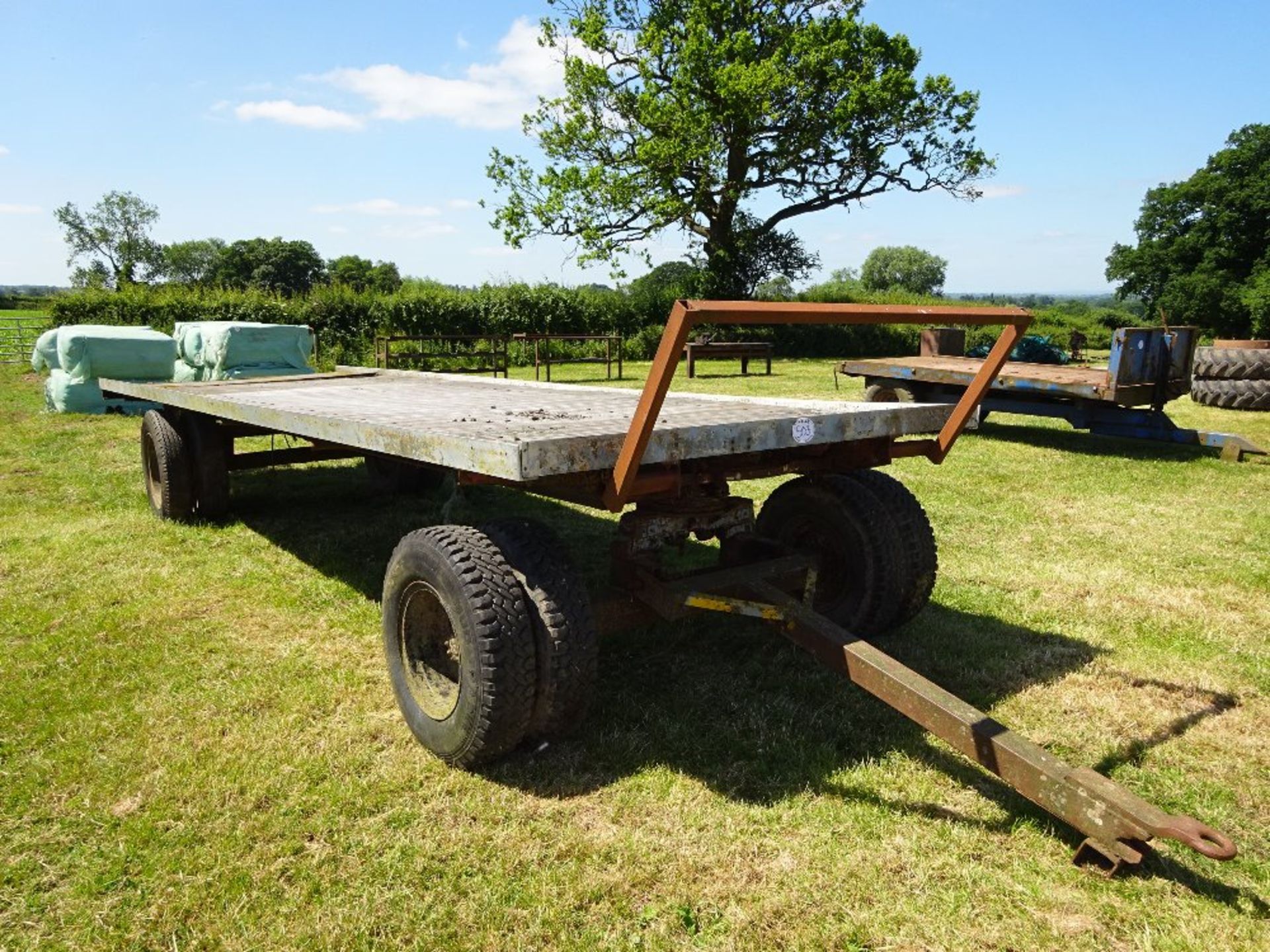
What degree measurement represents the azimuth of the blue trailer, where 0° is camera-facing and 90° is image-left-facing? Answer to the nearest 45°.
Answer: approximately 315°

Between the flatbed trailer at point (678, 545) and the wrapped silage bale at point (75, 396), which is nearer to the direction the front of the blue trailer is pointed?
the flatbed trailer

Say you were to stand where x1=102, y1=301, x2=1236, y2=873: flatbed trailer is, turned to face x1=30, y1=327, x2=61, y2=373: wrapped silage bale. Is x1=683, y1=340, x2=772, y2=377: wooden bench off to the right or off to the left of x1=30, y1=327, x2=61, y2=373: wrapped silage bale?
right

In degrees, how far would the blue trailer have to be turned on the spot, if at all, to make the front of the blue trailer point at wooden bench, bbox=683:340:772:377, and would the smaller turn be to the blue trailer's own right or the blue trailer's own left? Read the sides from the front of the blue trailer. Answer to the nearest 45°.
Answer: approximately 180°

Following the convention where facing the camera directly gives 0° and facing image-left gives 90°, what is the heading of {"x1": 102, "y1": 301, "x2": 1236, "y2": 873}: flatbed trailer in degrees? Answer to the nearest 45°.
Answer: approximately 315°

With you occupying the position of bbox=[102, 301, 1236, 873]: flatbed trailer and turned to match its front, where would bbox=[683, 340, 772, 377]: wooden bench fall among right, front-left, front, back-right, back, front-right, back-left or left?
back-left

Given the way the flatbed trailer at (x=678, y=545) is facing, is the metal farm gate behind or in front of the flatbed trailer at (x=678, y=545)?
behind
